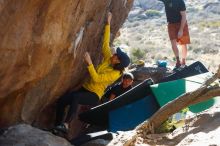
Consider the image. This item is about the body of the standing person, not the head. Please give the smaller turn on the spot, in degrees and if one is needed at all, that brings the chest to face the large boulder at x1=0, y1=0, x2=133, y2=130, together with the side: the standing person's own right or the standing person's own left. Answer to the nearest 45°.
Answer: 0° — they already face it

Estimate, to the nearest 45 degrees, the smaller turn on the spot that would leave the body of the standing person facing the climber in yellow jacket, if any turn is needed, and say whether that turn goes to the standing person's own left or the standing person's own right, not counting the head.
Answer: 0° — they already face them

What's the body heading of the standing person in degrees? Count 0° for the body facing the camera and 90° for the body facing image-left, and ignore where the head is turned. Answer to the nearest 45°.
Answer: approximately 45°

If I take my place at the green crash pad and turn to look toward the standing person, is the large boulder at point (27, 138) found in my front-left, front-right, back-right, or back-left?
back-left

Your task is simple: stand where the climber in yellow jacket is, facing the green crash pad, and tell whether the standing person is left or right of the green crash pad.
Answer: left

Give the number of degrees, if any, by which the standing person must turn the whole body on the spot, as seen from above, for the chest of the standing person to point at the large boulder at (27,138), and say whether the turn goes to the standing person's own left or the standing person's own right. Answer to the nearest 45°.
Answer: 0° — they already face it
